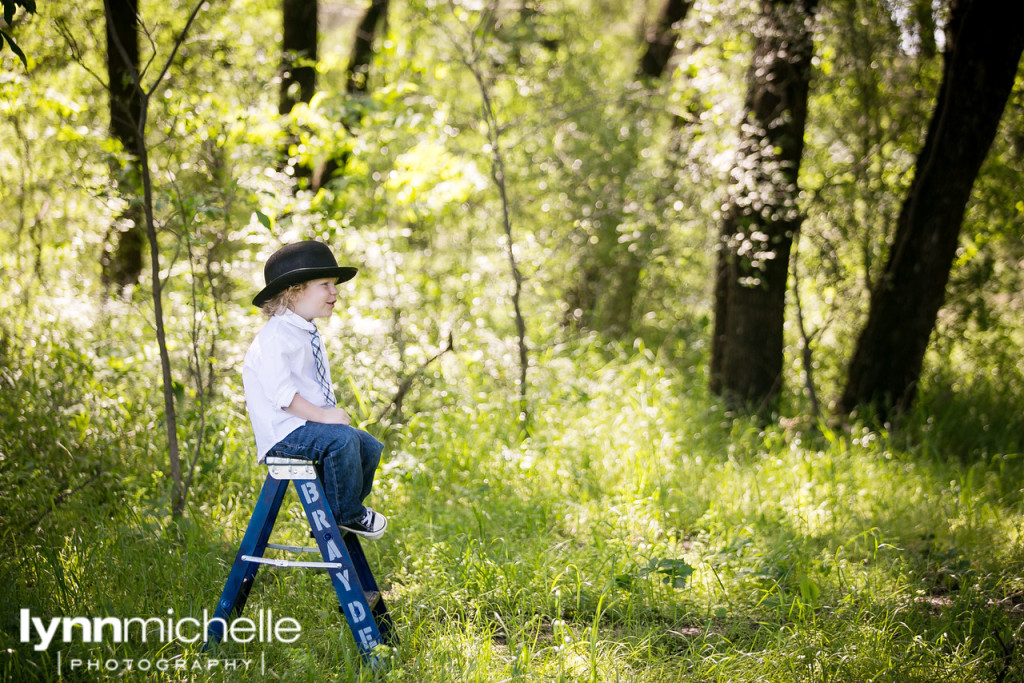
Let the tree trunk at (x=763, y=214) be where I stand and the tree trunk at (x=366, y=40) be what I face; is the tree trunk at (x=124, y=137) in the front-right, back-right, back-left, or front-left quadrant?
front-left

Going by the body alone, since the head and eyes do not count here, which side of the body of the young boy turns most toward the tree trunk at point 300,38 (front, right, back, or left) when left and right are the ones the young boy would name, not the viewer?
left

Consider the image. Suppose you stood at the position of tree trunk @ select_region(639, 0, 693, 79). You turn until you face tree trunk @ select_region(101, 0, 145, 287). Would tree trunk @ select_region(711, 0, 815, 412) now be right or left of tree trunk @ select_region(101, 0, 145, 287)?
left

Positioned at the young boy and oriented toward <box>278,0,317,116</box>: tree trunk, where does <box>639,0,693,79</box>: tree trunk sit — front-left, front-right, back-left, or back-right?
front-right

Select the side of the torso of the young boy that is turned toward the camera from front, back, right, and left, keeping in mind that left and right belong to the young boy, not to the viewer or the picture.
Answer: right

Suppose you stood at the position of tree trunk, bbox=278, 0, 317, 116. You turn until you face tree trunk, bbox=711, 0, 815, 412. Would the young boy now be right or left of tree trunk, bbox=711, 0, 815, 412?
right

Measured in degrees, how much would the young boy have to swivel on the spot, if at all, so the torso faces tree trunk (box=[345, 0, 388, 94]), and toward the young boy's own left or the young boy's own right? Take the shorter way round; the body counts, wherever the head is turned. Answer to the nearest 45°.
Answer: approximately 90° to the young boy's own left

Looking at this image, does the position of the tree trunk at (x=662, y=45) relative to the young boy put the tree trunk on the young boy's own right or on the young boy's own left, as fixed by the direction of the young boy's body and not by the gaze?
on the young boy's own left

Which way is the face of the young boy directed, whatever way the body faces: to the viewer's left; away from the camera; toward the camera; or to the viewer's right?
to the viewer's right
